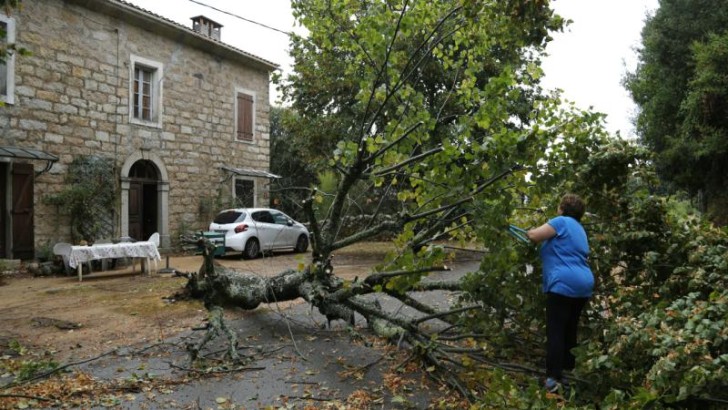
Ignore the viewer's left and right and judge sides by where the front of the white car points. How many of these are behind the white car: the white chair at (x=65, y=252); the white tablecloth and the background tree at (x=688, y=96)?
2

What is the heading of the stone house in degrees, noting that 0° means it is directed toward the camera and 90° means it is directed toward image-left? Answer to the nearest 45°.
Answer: approximately 315°

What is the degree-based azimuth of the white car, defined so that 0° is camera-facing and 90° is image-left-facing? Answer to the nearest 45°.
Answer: approximately 225°

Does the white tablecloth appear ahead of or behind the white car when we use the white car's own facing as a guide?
behind

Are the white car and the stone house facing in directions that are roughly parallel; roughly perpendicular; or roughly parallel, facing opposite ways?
roughly perpendicular
